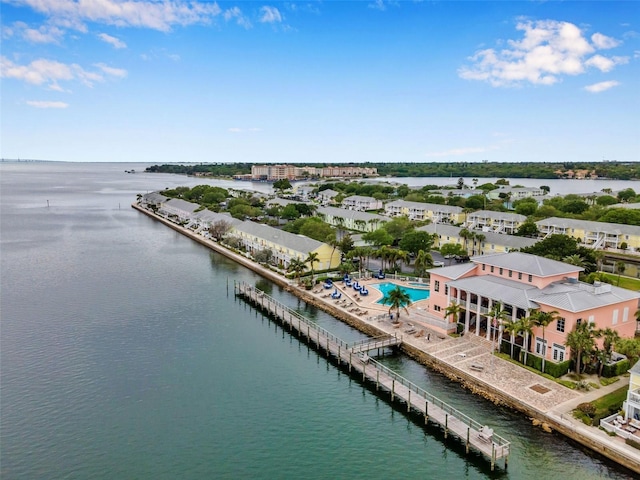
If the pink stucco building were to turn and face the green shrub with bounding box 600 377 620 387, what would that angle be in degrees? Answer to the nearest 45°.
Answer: approximately 90° to its left

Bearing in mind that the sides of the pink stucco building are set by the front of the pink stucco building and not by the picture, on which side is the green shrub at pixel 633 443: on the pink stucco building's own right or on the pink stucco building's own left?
on the pink stucco building's own left

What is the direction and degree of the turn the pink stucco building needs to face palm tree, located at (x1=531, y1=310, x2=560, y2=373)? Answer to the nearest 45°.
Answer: approximately 45° to its left

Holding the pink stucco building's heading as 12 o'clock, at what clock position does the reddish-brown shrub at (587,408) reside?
The reddish-brown shrub is roughly at 10 o'clock from the pink stucco building.

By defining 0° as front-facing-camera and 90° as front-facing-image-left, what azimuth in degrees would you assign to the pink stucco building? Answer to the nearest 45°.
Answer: approximately 45°

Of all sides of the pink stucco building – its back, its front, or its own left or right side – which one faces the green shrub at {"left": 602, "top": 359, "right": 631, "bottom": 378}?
left

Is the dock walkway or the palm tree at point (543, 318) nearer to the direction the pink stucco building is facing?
the dock walkway

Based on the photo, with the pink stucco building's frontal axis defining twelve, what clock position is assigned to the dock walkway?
The dock walkway is roughly at 12 o'clock from the pink stucco building.
